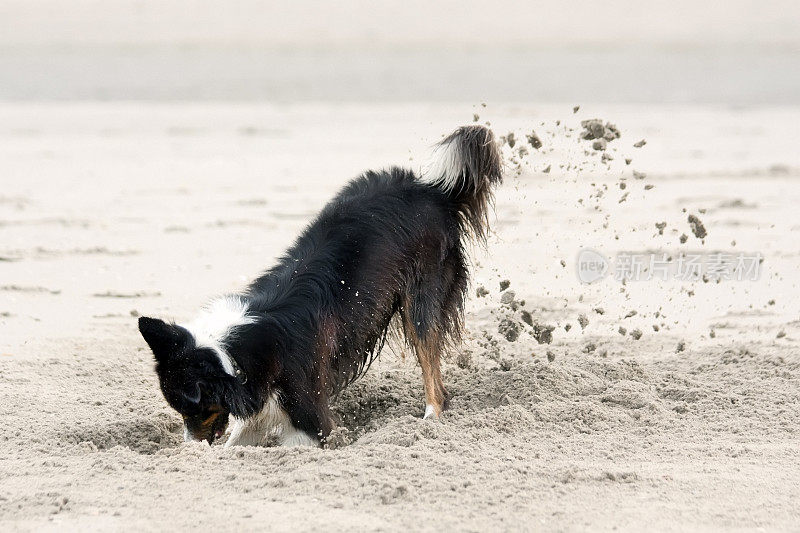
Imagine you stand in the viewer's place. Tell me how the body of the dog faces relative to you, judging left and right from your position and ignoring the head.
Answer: facing to the left of the viewer
